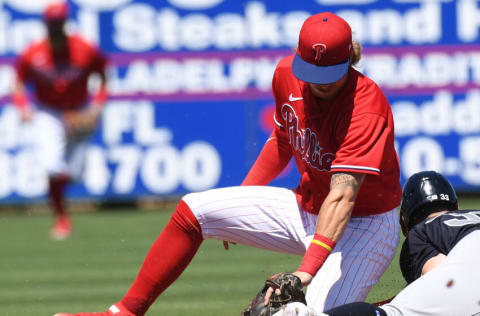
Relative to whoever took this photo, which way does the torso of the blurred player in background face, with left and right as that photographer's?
facing the viewer

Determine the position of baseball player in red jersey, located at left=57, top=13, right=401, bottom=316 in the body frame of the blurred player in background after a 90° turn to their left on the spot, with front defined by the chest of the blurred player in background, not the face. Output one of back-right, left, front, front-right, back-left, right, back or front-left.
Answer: right
